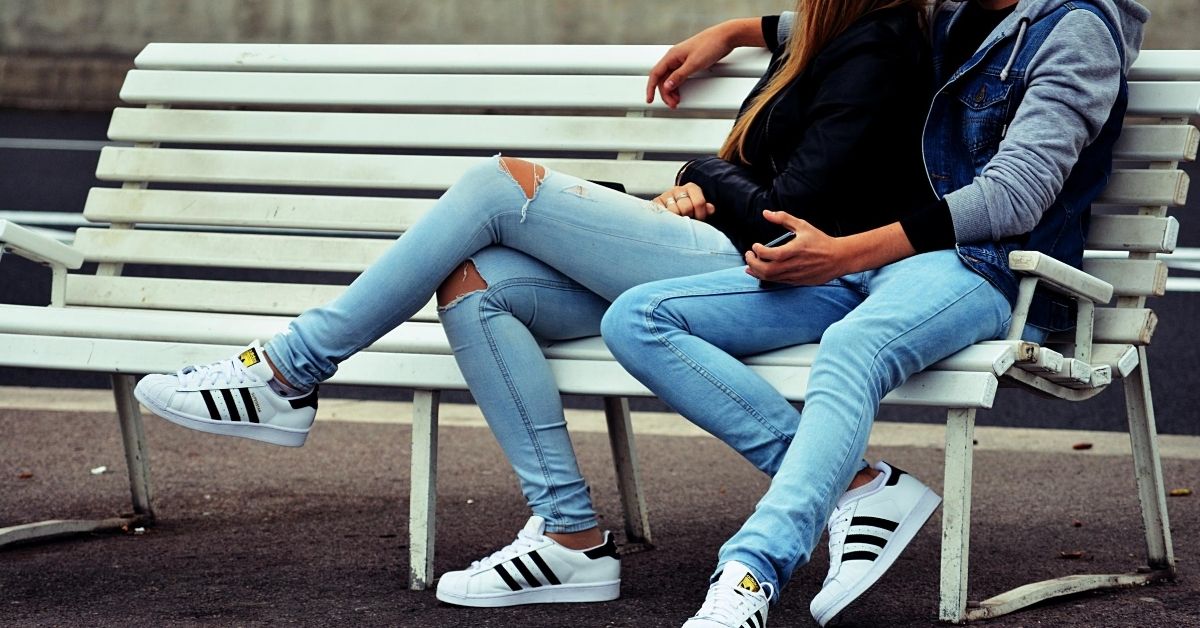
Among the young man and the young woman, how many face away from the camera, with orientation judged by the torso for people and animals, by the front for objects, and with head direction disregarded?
0

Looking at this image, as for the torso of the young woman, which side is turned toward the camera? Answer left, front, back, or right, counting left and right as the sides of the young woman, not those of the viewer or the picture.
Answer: left

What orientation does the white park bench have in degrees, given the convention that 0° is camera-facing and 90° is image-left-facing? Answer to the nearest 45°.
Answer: approximately 45°
